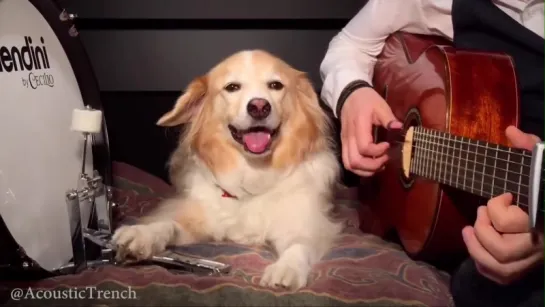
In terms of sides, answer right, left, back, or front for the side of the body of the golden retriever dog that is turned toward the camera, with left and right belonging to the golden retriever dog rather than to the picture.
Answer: front

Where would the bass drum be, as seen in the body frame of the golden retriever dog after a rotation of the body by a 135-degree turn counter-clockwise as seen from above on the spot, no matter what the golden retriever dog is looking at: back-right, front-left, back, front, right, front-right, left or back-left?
back
